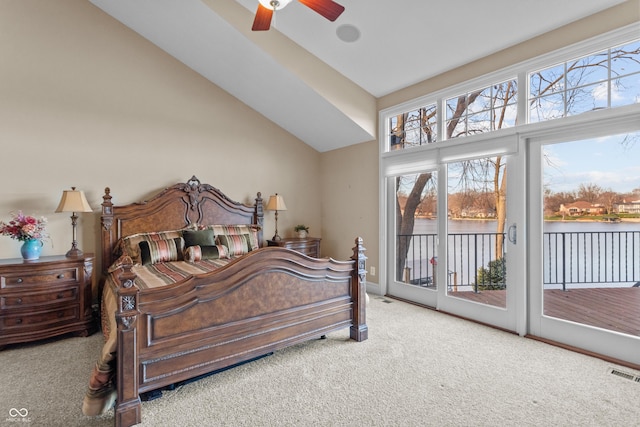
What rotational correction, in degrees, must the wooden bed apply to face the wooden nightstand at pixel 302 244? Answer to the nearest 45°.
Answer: approximately 90° to its left

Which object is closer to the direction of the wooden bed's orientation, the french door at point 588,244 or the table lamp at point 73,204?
the french door

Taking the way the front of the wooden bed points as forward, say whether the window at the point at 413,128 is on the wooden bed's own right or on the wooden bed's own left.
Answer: on the wooden bed's own left

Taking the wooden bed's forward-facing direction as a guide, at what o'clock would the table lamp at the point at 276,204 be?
The table lamp is roughly at 8 o'clock from the wooden bed.

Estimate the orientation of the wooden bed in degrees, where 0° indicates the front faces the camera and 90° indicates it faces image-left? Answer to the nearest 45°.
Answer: approximately 315°

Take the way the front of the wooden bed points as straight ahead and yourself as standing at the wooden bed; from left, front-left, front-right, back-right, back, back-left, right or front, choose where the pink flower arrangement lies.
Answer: back

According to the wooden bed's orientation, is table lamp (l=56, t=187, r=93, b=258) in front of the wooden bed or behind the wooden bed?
behind

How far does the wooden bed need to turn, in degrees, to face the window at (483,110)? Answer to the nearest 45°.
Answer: approximately 45° to its left
